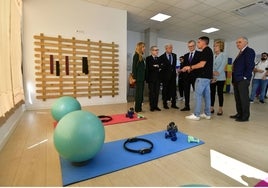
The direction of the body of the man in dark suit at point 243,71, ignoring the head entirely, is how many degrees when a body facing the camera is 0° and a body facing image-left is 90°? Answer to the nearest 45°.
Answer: approximately 90°

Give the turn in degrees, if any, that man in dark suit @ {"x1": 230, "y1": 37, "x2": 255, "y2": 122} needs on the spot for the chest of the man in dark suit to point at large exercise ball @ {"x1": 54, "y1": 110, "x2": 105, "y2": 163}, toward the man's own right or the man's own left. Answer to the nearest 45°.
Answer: approximately 45° to the man's own left

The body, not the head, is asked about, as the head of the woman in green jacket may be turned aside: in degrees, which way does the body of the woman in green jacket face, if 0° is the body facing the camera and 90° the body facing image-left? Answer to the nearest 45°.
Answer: approximately 270°

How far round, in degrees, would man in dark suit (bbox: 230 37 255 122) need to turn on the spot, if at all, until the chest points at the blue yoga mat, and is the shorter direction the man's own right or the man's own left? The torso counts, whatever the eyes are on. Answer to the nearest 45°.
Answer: approximately 45° to the man's own left

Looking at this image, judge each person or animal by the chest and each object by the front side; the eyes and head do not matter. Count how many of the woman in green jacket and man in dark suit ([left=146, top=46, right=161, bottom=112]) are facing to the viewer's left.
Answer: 0

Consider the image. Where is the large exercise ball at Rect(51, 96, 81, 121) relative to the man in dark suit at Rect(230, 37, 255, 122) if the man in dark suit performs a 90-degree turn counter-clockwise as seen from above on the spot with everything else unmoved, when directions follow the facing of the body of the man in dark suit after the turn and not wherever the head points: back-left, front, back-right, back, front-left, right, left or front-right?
front-right

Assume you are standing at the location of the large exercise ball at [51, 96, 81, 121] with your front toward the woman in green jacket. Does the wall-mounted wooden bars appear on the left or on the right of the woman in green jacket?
left

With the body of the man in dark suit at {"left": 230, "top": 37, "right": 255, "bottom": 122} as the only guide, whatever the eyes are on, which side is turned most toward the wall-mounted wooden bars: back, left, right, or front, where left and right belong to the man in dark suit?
front

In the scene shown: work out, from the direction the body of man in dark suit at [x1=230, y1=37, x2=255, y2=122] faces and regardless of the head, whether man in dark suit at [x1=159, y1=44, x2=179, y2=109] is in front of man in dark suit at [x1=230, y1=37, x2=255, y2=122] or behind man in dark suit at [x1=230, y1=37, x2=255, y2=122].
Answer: in front
